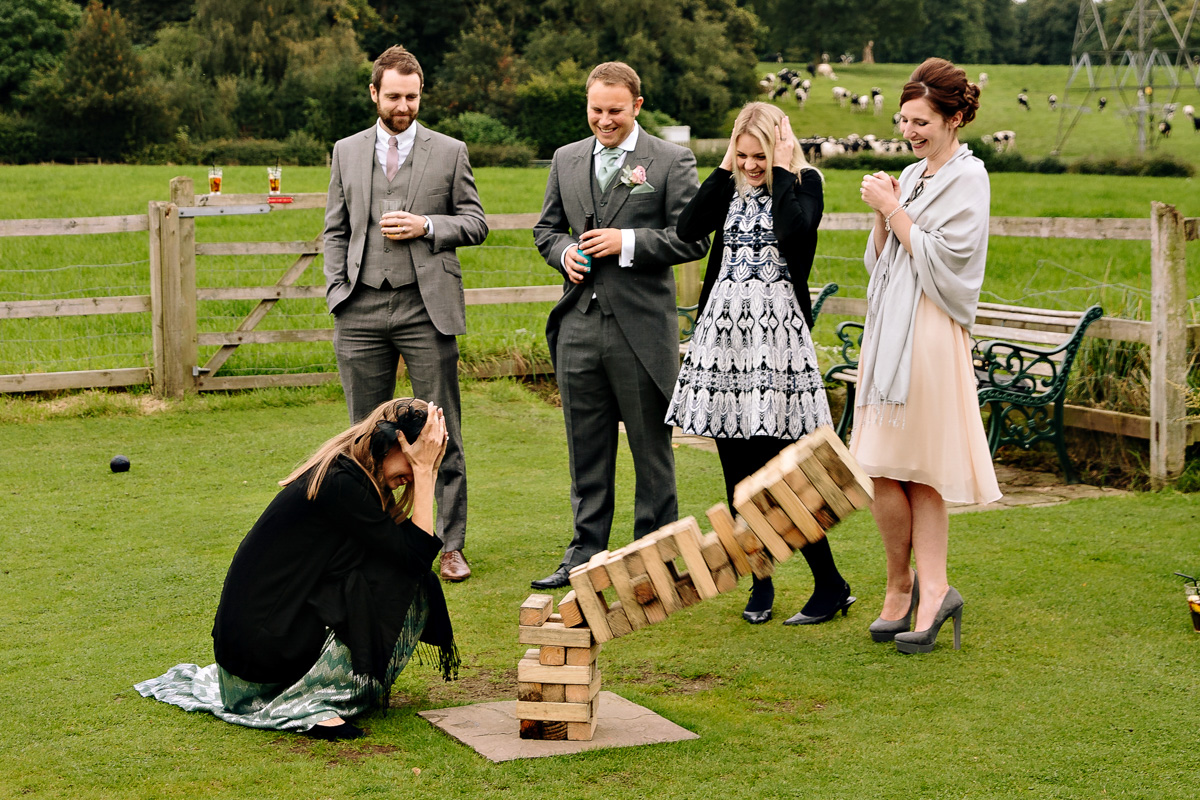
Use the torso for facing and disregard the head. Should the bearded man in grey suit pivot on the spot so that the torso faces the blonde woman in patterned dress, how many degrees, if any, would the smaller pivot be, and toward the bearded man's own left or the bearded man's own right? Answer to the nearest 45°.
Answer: approximately 45° to the bearded man's own left

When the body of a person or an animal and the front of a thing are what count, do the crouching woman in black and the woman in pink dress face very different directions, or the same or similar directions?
very different directions

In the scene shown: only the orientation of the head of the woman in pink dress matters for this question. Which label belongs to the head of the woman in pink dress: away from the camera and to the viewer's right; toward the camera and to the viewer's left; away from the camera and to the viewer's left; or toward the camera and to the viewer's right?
toward the camera and to the viewer's left

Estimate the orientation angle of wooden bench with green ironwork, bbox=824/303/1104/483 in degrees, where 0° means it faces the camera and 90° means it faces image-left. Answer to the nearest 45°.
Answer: approximately 45°

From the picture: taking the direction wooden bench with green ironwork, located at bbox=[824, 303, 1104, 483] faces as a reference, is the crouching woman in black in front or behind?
in front

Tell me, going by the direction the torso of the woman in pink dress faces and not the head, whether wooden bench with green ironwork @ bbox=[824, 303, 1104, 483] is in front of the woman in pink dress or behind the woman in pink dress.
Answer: behind

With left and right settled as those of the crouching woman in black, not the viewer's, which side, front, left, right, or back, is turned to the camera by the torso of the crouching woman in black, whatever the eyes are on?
right

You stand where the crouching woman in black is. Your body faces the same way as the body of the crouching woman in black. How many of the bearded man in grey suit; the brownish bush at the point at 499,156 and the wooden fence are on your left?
3

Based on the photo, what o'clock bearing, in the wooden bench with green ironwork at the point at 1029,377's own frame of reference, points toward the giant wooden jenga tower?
The giant wooden jenga tower is roughly at 11 o'clock from the wooden bench with green ironwork.

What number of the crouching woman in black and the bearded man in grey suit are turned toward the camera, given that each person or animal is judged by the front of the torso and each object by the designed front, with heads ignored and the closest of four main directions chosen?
1

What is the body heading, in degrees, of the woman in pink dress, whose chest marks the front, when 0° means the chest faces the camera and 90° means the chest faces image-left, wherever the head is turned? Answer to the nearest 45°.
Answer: approximately 45°

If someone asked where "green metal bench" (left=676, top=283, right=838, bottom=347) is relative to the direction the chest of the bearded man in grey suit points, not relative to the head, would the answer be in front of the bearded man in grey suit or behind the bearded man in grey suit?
behind

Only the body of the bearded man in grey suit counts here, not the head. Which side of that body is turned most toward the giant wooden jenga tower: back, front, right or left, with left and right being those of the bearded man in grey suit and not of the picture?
front
